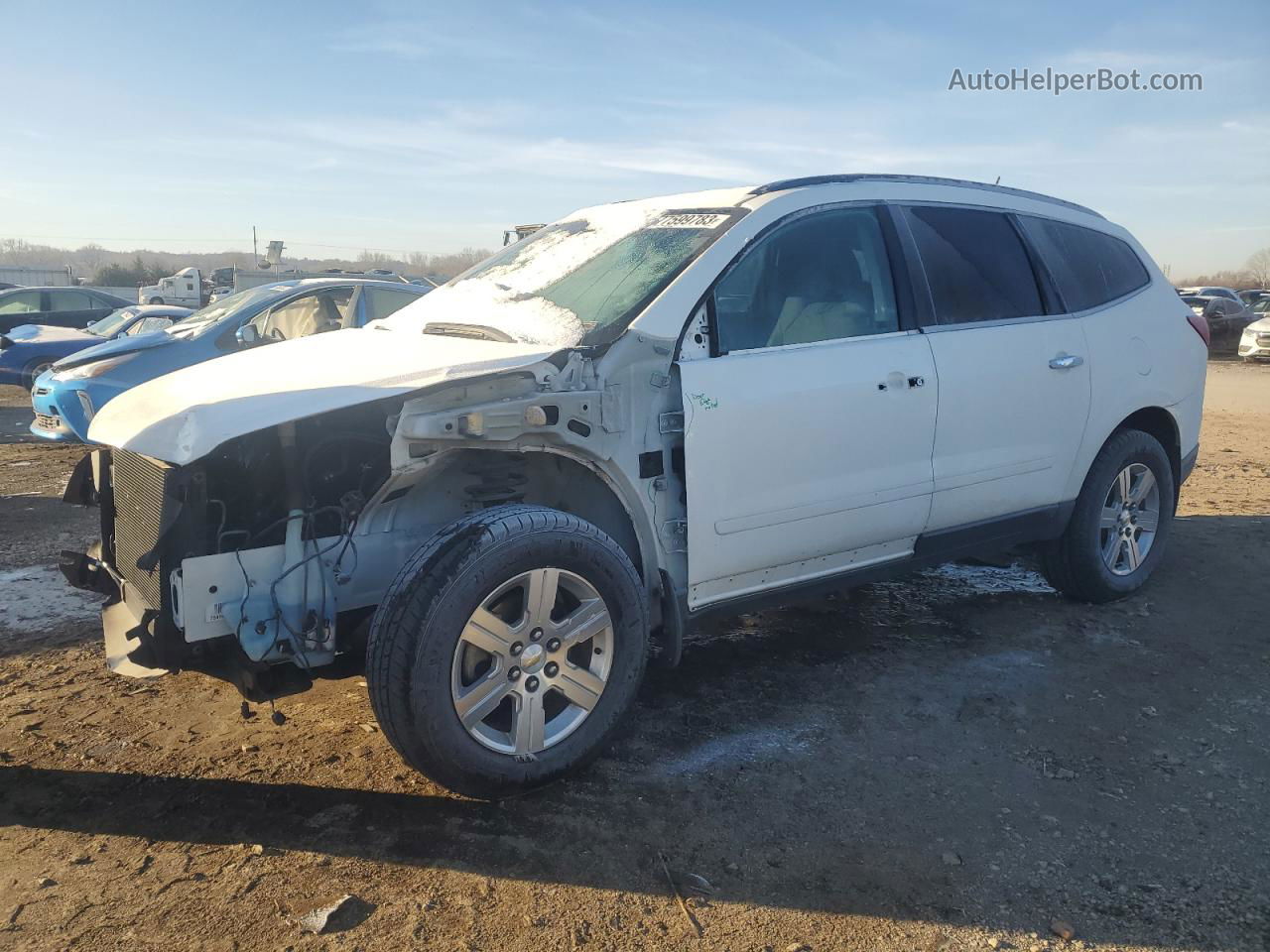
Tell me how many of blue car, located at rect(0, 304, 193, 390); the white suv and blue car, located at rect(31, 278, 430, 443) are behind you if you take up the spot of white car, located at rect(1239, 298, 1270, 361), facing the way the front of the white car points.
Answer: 0

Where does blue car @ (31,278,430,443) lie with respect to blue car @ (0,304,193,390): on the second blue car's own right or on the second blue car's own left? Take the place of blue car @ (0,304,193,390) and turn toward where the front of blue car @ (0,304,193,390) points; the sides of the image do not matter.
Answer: on the second blue car's own left

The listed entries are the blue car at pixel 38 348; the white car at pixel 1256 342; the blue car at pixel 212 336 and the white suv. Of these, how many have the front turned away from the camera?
0

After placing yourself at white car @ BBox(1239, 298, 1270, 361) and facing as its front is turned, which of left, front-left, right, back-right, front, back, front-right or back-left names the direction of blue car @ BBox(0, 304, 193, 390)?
front

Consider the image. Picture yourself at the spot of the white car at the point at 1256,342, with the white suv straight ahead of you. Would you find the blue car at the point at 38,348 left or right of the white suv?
right

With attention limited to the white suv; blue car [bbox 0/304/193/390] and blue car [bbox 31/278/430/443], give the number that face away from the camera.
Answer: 0

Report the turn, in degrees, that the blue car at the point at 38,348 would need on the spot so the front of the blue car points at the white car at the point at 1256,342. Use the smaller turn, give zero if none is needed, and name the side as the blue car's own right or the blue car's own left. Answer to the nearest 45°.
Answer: approximately 135° to the blue car's own left

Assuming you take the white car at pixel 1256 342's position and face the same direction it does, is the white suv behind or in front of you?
in front

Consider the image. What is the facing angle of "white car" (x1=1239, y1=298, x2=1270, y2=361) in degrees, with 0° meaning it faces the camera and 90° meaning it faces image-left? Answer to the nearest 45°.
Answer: approximately 45°

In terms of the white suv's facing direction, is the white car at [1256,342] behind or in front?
behind

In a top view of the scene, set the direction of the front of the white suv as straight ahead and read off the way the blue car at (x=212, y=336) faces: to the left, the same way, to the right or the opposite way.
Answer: the same way

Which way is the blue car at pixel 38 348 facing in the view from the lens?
facing the viewer and to the left of the viewer

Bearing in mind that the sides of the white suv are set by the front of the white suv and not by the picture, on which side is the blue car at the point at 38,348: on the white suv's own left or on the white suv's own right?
on the white suv's own right
